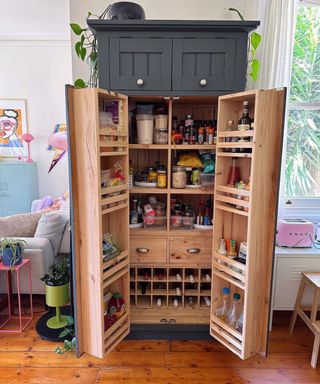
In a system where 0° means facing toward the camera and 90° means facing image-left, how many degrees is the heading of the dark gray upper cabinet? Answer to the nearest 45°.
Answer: approximately 0°

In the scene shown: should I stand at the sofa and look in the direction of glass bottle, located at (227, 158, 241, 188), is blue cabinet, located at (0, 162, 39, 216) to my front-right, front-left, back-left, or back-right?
back-left

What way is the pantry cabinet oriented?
toward the camera

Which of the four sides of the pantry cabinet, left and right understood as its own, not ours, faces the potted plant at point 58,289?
right

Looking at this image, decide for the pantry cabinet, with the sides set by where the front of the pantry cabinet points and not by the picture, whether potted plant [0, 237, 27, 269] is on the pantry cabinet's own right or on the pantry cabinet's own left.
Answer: on the pantry cabinet's own right
